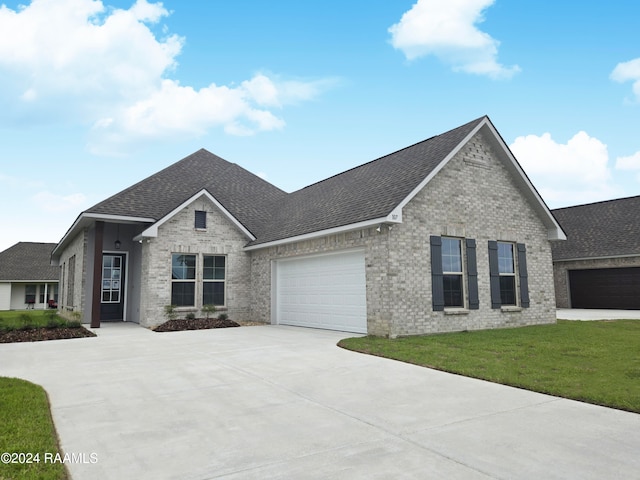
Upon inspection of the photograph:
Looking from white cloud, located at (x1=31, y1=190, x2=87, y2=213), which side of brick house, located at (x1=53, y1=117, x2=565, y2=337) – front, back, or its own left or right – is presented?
back

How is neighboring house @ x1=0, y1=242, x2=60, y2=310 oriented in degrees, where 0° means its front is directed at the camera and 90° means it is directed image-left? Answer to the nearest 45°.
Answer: approximately 0°

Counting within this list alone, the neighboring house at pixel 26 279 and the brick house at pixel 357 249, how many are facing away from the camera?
0

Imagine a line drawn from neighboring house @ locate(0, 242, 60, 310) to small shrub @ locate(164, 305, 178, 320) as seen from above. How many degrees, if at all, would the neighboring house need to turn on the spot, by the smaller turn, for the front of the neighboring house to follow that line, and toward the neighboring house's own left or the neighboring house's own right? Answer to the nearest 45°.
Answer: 0° — it already faces it

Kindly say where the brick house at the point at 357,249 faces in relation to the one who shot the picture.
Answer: facing the viewer and to the right of the viewer

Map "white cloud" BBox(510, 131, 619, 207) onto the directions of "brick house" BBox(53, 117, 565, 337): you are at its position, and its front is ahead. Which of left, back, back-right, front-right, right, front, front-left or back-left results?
left
